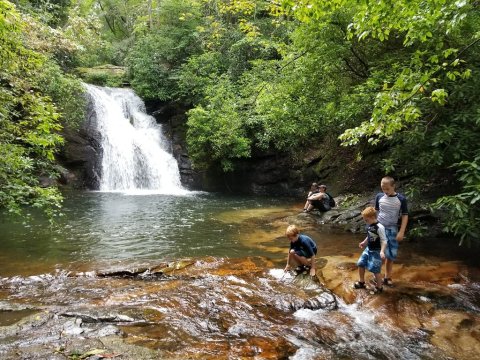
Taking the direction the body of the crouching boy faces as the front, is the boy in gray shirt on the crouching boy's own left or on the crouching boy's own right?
on the crouching boy's own left

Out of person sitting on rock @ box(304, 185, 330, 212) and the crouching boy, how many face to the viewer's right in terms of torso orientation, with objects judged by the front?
0

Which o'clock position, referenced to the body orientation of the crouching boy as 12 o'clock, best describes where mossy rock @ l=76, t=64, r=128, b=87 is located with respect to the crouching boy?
The mossy rock is roughly at 3 o'clock from the crouching boy.

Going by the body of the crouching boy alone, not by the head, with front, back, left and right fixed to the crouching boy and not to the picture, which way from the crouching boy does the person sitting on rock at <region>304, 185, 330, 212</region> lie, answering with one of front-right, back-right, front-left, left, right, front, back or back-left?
back-right

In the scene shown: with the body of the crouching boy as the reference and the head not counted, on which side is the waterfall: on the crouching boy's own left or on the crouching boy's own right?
on the crouching boy's own right

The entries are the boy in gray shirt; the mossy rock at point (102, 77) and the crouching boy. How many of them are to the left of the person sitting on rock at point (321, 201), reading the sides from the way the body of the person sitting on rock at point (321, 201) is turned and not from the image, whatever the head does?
2

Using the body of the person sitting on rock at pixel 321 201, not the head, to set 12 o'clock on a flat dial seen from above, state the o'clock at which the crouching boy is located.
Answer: The crouching boy is roughly at 9 o'clock from the person sitting on rock.

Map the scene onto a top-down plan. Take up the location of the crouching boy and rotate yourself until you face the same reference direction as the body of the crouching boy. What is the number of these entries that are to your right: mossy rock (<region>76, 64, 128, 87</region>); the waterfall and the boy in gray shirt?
2

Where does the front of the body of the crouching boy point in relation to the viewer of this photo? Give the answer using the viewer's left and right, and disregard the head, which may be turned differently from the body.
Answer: facing the viewer and to the left of the viewer

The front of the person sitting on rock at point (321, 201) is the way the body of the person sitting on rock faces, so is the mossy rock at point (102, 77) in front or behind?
in front

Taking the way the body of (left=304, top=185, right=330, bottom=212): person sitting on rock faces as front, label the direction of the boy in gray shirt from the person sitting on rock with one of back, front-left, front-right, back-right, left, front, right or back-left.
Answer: left

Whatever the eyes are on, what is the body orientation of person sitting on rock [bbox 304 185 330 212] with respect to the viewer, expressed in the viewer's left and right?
facing to the left of the viewer

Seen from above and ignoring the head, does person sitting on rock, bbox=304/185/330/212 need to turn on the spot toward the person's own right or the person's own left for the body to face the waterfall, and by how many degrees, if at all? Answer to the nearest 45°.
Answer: approximately 45° to the person's own right
